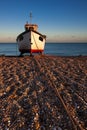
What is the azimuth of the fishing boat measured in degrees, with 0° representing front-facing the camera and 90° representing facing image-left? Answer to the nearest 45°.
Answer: approximately 0°
